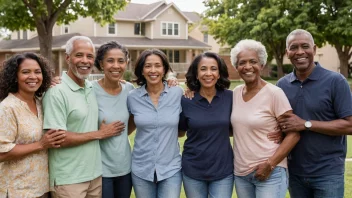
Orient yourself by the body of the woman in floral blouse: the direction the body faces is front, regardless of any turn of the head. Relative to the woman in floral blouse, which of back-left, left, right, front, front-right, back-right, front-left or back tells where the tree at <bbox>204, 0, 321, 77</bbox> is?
left

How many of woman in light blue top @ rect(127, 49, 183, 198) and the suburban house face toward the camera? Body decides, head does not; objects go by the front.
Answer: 2

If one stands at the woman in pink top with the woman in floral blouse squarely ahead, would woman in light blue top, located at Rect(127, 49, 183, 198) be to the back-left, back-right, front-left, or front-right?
front-right

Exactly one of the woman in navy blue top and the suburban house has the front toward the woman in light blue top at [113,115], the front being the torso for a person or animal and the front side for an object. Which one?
the suburban house

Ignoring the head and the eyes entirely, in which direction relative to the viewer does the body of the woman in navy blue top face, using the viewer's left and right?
facing the viewer

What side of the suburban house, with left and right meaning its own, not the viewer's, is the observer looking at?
front

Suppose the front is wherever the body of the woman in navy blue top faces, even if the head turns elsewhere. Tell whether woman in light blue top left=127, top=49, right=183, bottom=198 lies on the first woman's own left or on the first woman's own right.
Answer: on the first woman's own right

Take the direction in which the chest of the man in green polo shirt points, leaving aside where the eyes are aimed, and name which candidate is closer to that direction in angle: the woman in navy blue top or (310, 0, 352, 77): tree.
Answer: the woman in navy blue top

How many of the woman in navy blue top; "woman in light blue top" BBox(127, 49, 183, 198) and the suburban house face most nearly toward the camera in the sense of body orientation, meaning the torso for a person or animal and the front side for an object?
3
